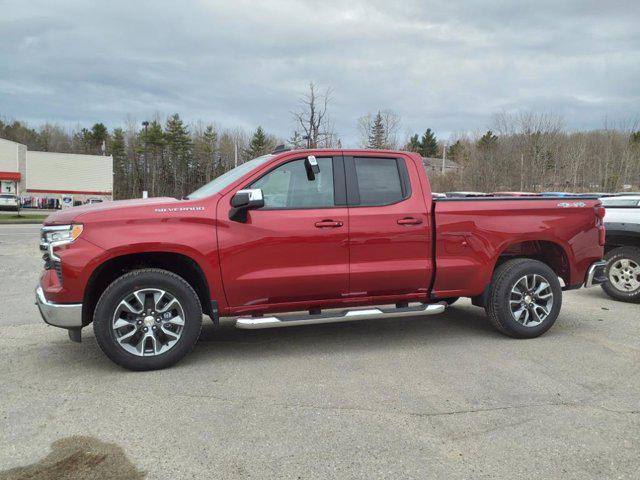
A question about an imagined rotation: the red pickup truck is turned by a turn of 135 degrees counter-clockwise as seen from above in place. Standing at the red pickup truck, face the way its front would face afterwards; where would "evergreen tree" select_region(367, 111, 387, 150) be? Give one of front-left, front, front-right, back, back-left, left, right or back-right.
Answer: back-left

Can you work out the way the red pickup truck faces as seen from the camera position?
facing to the left of the viewer
